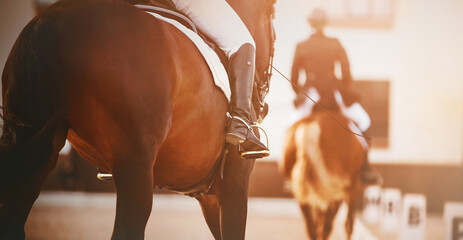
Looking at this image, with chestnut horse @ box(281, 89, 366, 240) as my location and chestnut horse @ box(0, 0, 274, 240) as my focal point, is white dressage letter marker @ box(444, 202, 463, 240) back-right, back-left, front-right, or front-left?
back-left

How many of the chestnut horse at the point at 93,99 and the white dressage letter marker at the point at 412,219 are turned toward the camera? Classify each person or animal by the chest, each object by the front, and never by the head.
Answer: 1

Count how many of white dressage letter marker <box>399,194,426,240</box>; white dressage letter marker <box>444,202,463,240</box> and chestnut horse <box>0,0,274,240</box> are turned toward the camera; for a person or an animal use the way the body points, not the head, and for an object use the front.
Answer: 2

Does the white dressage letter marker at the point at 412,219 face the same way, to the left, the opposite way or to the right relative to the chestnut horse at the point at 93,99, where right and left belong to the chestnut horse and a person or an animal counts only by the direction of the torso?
the opposite way

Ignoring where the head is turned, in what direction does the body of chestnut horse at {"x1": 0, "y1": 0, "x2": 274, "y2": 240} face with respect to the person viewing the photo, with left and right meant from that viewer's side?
facing away from the viewer and to the right of the viewer

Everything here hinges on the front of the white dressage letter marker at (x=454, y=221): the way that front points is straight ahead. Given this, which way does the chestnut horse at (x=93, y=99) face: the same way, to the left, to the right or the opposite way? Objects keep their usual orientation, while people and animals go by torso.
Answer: the opposite way
